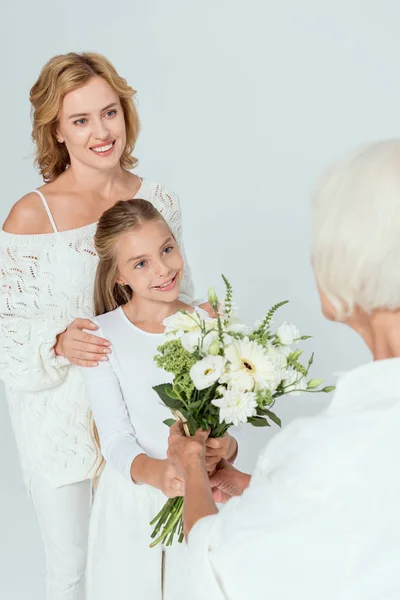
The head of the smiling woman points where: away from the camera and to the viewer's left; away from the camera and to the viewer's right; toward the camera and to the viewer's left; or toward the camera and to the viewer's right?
toward the camera and to the viewer's right

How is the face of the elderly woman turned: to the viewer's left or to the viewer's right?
to the viewer's left

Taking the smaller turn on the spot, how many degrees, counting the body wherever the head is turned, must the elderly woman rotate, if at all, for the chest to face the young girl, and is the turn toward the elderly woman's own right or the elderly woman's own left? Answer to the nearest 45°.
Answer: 0° — they already face them

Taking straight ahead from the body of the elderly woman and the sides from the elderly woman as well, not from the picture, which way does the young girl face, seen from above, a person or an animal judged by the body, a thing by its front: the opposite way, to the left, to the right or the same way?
the opposite way

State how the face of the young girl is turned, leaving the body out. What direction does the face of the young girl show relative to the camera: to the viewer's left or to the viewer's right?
to the viewer's right

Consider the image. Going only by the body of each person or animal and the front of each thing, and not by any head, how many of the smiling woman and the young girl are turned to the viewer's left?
0

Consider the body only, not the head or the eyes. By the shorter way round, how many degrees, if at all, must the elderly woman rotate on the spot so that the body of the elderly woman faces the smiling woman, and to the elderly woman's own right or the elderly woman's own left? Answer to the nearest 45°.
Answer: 0° — they already face them

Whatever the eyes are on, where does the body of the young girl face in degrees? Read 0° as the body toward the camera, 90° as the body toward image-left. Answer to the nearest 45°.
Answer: approximately 315°

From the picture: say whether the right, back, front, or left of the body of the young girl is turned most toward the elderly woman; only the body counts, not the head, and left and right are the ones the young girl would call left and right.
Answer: front

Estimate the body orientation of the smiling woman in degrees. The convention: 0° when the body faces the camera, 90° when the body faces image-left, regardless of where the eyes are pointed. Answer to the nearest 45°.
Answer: approximately 315°

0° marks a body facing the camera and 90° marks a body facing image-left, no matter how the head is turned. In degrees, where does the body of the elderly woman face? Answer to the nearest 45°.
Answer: approximately 135°
